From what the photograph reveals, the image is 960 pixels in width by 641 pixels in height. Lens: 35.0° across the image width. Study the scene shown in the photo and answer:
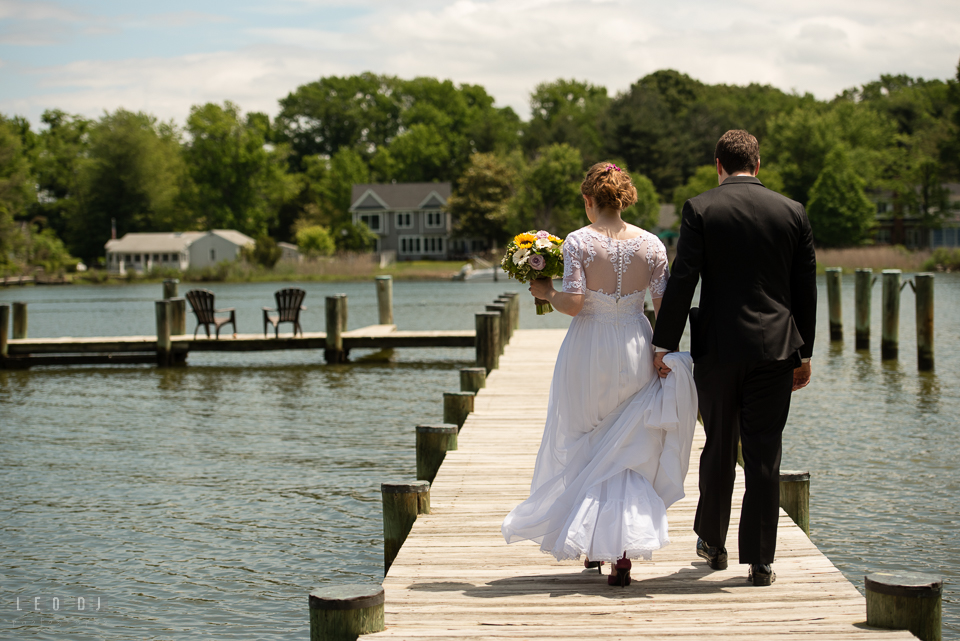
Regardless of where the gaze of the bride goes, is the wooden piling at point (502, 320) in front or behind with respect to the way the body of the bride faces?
in front

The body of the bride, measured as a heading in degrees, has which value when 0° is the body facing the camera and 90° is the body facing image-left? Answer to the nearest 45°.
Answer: approximately 180°

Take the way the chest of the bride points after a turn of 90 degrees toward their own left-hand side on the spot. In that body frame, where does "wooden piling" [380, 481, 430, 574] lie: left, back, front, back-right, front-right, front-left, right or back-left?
front-right

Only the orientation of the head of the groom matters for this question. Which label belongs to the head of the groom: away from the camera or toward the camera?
away from the camera

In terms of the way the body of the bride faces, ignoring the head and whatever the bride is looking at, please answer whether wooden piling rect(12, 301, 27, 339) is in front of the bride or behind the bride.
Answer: in front

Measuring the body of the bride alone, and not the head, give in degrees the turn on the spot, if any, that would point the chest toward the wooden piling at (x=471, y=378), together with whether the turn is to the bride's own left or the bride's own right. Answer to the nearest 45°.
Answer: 0° — they already face it

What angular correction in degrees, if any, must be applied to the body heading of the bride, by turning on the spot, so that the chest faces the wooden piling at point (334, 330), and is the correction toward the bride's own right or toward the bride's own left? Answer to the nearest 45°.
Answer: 0° — they already face it

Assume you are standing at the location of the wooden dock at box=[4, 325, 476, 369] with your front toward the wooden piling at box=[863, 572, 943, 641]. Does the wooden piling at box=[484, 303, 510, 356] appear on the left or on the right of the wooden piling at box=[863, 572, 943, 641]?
left

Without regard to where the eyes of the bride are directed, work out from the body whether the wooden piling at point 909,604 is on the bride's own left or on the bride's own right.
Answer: on the bride's own right
